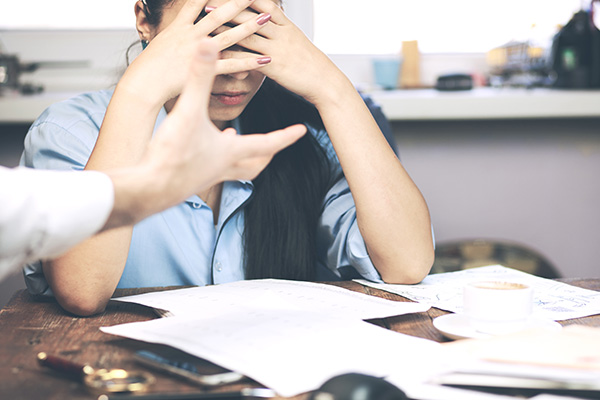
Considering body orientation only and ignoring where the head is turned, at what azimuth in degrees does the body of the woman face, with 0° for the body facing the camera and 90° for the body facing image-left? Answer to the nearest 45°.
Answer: approximately 0°

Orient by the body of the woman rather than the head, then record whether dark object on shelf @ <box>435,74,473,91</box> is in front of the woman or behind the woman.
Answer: behind
